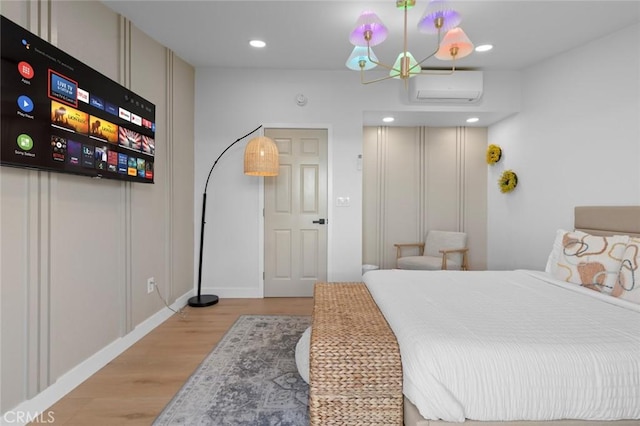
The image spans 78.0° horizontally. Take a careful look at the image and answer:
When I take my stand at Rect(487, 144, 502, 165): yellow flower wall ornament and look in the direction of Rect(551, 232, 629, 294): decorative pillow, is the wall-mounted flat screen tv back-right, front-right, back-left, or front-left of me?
front-right

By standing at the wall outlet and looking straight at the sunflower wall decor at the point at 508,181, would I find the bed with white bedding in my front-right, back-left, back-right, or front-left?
front-right

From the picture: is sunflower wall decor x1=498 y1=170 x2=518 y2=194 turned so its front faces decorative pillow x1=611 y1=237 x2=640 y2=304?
no

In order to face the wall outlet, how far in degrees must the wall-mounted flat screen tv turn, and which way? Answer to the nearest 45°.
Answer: approximately 90° to its left

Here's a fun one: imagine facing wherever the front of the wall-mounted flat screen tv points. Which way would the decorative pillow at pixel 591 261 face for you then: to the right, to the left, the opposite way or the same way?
the opposite way

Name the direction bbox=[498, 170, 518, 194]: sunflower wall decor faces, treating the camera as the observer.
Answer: facing the viewer and to the left of the viewer

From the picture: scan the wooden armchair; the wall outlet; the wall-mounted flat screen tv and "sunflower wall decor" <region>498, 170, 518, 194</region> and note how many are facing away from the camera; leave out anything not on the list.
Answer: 0

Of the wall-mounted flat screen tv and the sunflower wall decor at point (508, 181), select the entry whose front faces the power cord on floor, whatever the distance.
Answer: the sunflower wall decor

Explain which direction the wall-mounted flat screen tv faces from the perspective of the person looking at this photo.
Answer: facing the viewer and to the right of the viewer

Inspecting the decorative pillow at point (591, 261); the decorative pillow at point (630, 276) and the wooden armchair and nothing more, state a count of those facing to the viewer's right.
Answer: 0

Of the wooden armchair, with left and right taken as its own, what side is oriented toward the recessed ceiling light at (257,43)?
front

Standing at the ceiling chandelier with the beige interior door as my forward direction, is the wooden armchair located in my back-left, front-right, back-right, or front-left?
front-right

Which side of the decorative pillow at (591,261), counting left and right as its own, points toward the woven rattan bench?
front

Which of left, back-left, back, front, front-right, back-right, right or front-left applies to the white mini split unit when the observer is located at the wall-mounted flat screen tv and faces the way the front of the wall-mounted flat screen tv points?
front-left

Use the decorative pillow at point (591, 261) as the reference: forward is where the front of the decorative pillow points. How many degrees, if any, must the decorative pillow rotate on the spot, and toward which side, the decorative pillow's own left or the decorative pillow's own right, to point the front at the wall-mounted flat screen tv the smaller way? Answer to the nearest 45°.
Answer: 0° — it already faces it

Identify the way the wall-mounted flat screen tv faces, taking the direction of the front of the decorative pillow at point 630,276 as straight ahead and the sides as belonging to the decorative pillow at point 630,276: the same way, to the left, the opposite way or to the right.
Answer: the opposite way

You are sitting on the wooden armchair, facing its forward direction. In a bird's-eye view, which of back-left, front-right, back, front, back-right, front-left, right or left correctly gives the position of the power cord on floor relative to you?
front

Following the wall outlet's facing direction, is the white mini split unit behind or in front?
in front

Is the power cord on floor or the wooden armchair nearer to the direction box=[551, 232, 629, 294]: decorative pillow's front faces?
the power cord on floor

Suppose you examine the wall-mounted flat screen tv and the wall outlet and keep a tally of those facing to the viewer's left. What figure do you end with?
0

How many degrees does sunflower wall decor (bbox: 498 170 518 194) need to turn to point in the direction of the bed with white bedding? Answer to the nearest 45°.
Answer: approximately 45° to its left
